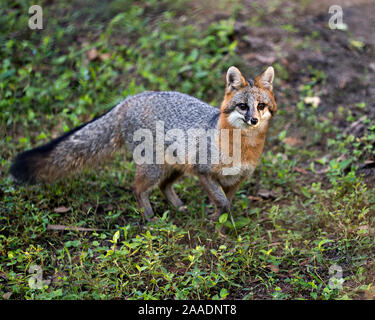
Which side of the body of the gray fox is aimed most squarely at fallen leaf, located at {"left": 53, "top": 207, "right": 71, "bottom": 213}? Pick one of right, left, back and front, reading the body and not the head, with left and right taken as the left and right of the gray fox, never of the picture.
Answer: back

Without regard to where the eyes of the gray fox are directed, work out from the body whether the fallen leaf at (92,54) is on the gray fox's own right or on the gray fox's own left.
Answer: on the gray fox's own left

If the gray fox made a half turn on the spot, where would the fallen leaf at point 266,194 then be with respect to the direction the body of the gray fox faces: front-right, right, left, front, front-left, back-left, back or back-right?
back

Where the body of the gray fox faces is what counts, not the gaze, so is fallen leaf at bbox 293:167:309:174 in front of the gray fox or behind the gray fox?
in front

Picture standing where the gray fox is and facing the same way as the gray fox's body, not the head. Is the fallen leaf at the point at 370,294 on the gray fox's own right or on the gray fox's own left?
on the gray fox's own right

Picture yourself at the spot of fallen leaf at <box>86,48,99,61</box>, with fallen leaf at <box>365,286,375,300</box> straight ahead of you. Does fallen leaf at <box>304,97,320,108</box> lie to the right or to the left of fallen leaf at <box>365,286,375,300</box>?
left

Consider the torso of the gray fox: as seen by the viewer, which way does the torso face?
to the viewer's right
